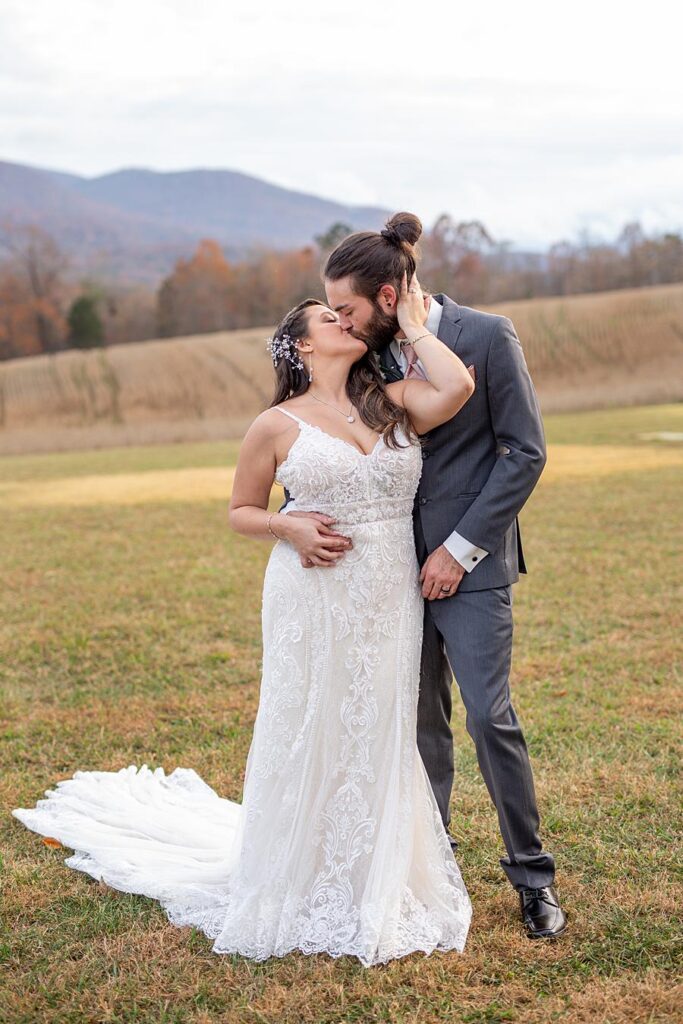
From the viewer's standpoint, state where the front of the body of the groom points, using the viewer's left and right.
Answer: facing the viewer and to the left of the viewer

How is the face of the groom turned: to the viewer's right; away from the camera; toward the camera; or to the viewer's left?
to the viewer's left

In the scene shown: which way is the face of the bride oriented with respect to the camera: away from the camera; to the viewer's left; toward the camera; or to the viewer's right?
to the viewer's right
